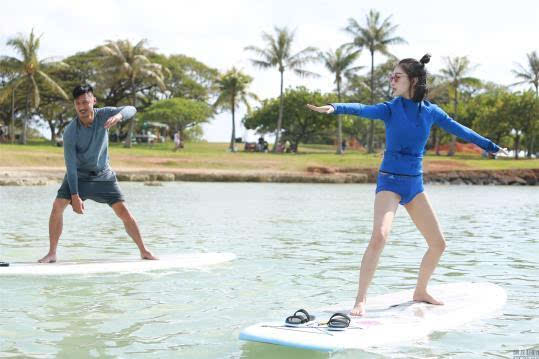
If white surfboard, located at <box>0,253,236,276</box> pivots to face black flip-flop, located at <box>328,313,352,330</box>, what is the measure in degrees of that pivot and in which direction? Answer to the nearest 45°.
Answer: approximately 45° to its right

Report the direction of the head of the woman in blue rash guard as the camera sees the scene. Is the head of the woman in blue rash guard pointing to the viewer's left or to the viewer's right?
to the viewer's left

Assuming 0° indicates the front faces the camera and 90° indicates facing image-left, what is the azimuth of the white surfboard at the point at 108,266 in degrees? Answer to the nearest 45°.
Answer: approximately 270°

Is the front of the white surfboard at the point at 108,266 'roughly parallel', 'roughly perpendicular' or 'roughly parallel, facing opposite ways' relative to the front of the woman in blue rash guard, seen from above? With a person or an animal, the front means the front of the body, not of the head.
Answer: roughly perpendicular

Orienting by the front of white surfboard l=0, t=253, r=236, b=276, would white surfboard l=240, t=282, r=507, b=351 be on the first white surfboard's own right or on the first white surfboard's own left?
on the first white surfboard's own right

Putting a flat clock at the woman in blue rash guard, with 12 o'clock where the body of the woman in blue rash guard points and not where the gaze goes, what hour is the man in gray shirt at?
The man in gray shirt is roughly at 4 o'clock from the woman in blue rash guard.

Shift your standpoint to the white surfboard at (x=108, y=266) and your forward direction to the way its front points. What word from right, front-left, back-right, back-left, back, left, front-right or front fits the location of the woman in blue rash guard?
front-right

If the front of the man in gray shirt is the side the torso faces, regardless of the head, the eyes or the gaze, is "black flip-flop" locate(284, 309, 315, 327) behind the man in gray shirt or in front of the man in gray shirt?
in front

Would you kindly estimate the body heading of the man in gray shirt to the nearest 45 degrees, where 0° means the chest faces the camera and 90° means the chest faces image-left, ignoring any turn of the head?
approximately 0°

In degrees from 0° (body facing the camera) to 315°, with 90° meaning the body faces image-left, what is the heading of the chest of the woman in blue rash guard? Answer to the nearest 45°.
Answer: approximately 0°
